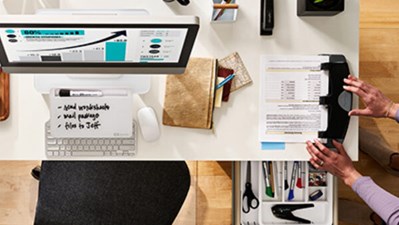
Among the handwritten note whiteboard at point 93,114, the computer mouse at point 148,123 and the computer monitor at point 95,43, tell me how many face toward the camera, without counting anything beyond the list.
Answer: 2

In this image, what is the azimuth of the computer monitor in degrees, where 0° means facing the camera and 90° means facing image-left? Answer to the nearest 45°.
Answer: approximately 0°

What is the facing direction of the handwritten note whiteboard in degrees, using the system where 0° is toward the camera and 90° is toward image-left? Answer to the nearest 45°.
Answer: approximately 0°

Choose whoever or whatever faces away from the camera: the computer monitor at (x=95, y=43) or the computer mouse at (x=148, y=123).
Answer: the computer mouse

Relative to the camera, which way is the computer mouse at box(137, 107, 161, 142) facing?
away from the camera
